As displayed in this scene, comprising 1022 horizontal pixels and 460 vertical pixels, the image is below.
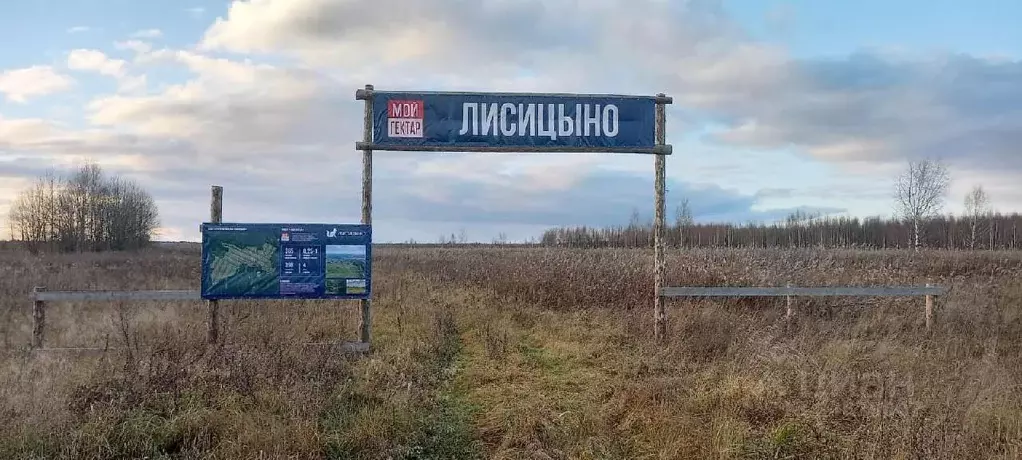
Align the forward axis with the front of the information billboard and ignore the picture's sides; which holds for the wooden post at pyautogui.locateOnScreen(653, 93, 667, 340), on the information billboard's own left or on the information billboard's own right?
on the information billboard's own left

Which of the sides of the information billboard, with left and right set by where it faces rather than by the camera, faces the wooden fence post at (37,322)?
right

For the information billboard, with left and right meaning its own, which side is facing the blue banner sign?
left

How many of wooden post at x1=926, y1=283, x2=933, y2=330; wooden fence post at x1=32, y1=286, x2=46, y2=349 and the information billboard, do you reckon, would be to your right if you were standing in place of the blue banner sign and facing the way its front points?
2

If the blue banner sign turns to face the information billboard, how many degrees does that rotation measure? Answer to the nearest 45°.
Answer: approximately 90° to its right

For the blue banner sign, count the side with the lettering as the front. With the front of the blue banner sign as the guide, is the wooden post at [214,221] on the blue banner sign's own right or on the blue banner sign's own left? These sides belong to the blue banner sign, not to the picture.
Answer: on the blue banner sign's own right

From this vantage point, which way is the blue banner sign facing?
toward the camera

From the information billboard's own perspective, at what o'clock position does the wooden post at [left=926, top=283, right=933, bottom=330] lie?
The wooden post is roughly at 9 o'clock from the information billboard.

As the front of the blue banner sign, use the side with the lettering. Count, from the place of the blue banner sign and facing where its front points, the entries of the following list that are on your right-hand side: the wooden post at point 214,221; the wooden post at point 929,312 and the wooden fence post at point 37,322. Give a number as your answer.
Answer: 2

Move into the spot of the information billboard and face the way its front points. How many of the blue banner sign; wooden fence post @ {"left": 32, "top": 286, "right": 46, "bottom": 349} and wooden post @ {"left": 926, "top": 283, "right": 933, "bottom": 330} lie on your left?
2

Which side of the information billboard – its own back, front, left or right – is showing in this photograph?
front

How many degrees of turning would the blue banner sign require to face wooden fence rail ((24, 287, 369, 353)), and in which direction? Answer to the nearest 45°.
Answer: approximately 90° to its right
